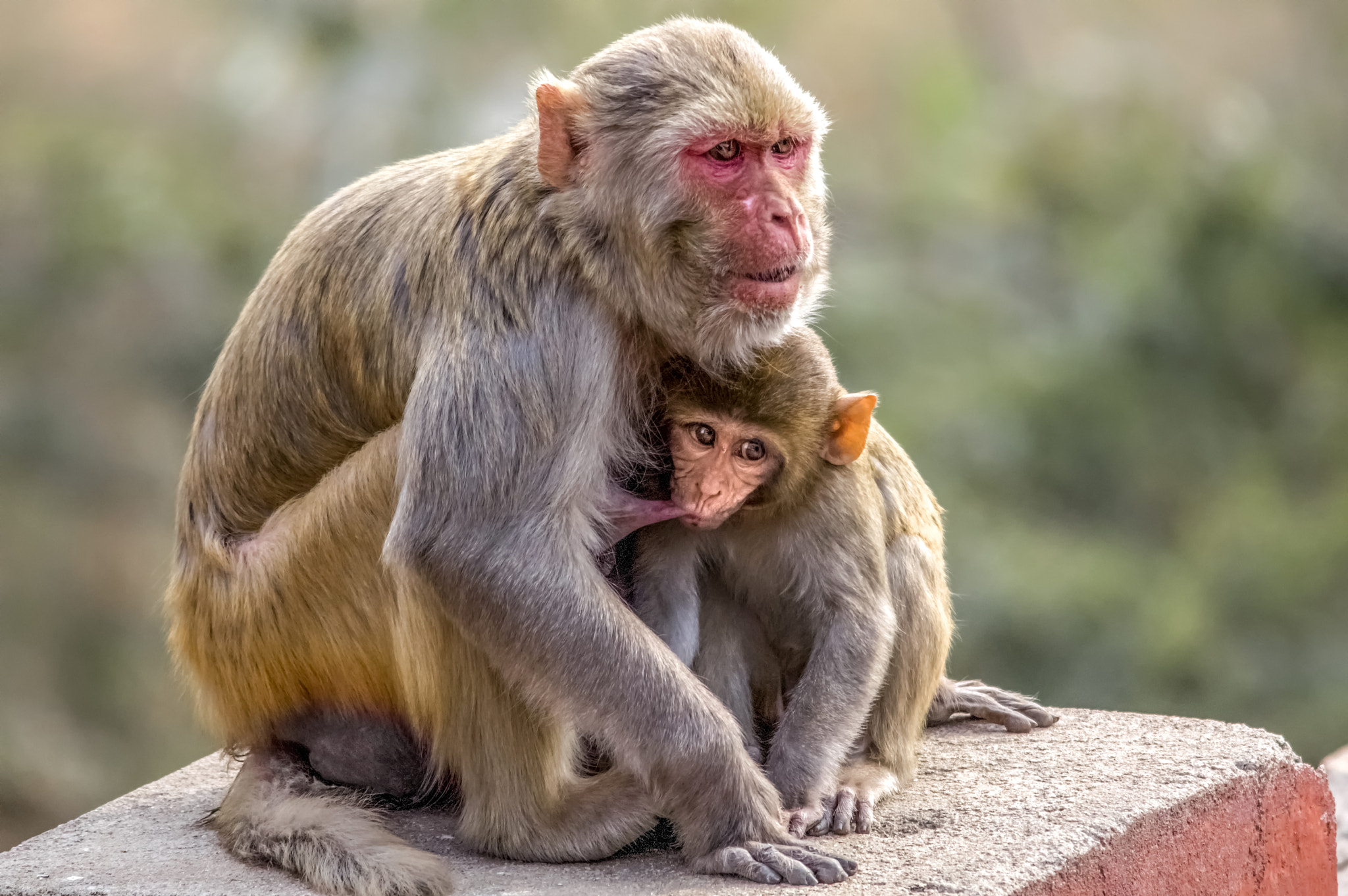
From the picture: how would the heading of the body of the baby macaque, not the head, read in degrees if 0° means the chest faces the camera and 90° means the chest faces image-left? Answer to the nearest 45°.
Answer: approximately 45°

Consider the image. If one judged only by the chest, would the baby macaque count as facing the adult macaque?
yes

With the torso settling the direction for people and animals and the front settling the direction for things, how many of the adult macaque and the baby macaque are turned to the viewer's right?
1

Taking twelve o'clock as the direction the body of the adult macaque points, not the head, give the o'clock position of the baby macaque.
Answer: The baby macaque is roughly at 11 o'clock from the adult macaque.

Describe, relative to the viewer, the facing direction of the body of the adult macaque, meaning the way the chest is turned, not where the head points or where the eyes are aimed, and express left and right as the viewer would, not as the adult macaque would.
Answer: facing to the right of the viewer

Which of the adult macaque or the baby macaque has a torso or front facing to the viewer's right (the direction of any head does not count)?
the adult macaque
